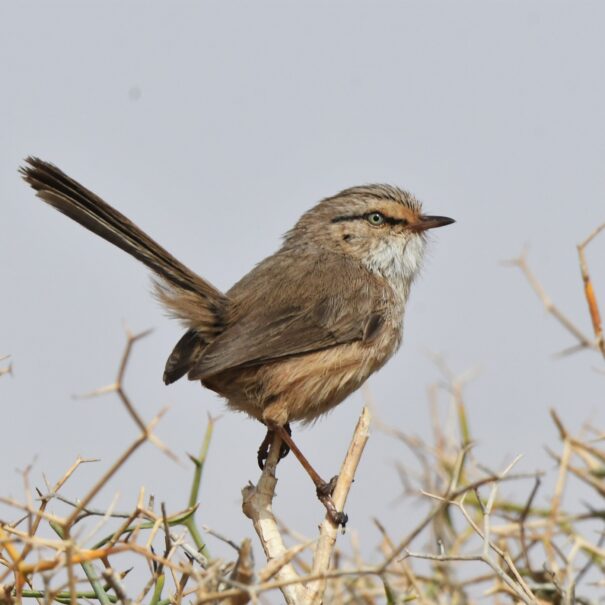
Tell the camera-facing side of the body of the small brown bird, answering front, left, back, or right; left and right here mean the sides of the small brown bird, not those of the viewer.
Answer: right
